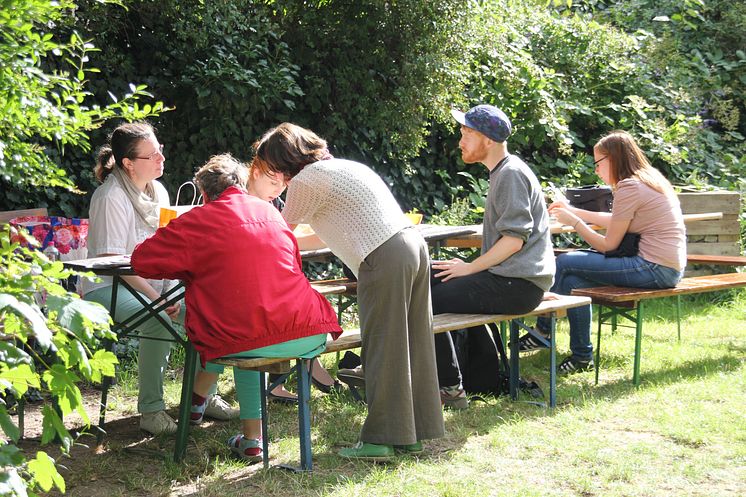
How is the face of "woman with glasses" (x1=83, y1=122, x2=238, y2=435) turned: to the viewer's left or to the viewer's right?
to the viewer's right

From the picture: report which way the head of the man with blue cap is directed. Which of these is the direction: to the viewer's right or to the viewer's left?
to the viewer's left

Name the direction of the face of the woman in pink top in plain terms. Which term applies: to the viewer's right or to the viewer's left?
to the viewer's left

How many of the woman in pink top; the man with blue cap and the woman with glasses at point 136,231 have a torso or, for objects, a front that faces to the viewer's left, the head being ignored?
2

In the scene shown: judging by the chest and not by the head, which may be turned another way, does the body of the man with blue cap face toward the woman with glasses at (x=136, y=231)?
yes

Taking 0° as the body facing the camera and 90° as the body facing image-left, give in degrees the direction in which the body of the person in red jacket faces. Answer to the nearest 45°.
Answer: approximately 135°

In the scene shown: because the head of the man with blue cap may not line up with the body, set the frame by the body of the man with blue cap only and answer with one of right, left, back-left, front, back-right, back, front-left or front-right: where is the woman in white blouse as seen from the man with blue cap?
front-left

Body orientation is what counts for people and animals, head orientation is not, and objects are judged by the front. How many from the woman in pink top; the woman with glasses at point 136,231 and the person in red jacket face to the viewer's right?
1

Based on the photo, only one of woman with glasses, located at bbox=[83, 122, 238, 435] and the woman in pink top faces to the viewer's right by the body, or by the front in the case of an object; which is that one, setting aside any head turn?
the woman with glasses

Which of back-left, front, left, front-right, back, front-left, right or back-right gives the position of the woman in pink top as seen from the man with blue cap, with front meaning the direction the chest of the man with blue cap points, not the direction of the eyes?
back-right

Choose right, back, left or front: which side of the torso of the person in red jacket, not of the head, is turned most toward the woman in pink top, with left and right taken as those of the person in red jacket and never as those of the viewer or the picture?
right

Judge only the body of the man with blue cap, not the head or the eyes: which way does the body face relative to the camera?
to the viewer's left

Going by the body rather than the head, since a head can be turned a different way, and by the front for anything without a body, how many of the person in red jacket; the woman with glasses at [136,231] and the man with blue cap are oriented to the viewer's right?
1

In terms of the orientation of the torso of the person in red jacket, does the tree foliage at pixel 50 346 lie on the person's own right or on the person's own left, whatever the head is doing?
on the person's own left

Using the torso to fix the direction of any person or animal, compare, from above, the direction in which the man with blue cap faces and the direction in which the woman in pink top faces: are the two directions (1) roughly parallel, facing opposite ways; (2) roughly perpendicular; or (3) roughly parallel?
roughly parallel

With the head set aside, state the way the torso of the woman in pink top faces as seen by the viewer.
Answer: to the viewer's left
